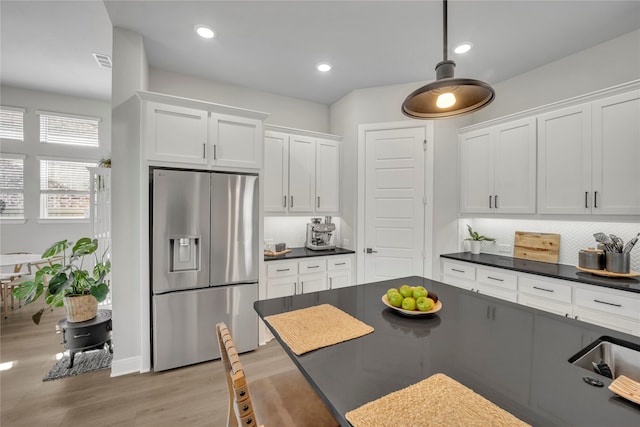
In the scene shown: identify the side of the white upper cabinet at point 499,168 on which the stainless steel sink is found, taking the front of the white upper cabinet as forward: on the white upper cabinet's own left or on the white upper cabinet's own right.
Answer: on the white upper cabinet's own left

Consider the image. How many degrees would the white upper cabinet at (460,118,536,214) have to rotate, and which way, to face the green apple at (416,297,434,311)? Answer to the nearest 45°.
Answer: approximately 45° to its left

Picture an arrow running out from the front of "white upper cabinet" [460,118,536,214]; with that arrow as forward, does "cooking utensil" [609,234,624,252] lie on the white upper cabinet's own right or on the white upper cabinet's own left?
on the white upper cabinet's own left

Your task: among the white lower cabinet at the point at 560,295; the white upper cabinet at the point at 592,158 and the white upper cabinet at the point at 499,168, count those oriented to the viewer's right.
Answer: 0

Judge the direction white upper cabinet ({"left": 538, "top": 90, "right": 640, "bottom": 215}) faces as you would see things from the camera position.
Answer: facing the viewer and to the left of the viewer

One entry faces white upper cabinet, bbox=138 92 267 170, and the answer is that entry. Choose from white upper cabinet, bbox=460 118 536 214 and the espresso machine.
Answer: white upper cabinet, bbox=460 118 536 214

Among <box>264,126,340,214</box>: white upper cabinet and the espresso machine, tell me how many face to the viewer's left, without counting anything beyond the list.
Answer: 0

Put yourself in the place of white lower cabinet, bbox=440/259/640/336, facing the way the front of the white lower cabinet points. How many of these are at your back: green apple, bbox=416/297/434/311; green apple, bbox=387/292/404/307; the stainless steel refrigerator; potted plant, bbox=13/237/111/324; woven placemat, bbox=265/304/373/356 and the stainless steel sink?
0

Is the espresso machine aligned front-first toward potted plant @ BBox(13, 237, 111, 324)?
no

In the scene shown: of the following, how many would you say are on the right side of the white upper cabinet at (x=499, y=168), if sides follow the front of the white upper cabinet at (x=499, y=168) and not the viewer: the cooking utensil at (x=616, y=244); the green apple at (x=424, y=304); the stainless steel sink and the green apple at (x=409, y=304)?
0

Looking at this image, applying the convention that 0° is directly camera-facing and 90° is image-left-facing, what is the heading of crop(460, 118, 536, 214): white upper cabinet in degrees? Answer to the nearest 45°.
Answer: approximately 45°

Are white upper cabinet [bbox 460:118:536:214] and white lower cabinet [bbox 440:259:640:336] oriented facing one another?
no

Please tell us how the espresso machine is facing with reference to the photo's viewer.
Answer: facing the viewer and to the right of the viewer

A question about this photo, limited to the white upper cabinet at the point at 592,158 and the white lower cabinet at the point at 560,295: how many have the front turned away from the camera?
0

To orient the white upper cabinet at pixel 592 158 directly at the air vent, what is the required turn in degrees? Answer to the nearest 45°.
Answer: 0° — it already faces it

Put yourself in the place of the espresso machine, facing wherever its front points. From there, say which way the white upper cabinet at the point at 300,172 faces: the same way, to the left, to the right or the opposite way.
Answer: the same way

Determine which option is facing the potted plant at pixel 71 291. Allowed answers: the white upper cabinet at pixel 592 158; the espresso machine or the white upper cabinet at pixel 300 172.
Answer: the white upper cabinet at pixel 592 158

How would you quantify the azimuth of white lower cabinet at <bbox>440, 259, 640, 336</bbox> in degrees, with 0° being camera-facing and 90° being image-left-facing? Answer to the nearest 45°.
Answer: approximately 45°

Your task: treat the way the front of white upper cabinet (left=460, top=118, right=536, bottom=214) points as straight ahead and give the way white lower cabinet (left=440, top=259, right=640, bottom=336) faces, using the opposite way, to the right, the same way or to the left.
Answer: the same way

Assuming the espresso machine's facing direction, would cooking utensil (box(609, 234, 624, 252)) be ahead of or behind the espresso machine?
ahead
